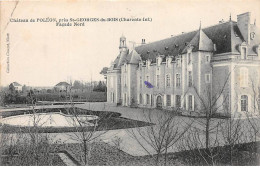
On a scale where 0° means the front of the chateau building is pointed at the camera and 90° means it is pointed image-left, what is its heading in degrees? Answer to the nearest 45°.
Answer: approximately 45°

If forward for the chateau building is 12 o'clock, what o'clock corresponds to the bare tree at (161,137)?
The bare tree is roughly at 11 o'clock from the chateau building.
